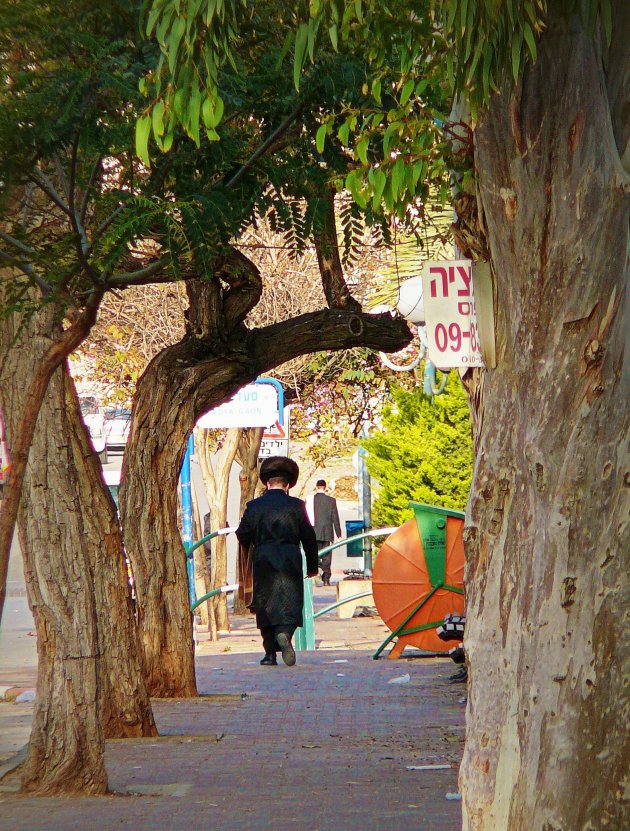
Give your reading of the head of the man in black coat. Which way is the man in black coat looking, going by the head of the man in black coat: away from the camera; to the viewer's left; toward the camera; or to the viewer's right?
away from the camera

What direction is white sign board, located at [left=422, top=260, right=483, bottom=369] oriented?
toward the camera

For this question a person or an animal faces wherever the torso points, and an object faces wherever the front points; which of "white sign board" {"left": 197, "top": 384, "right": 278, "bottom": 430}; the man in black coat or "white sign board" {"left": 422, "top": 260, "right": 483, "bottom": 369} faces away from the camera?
the man in black coat

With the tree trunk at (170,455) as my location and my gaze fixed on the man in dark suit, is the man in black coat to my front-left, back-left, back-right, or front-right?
front-right

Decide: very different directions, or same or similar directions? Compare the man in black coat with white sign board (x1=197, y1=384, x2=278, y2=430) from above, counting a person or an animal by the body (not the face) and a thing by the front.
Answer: very different directions

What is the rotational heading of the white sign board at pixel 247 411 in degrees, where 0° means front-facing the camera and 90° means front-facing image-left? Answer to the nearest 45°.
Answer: approximately 0°

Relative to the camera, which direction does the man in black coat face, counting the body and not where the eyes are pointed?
away from the camera

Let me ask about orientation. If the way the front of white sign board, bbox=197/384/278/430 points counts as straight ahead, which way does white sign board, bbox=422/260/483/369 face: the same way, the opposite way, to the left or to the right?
the same way

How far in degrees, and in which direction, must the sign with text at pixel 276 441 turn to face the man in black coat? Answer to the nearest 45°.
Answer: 0° — it already faces them

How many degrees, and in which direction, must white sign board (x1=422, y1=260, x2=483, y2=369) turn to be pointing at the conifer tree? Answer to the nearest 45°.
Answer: approximately 180°
